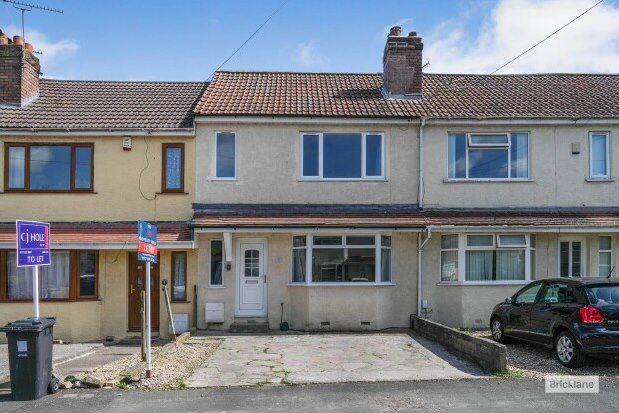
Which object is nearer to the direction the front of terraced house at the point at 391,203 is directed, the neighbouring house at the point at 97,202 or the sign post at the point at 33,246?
the sign post

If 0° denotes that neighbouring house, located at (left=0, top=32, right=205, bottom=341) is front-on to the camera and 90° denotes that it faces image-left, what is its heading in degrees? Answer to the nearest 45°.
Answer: approximately 0°

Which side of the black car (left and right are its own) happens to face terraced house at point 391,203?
front

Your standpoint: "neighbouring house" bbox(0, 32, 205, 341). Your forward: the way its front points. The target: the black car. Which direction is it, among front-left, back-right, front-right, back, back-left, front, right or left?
front-left

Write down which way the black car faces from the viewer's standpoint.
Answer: facing away from the viewer and to the left of the viewer

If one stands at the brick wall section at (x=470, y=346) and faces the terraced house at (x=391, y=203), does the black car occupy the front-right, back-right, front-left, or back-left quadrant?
back-right

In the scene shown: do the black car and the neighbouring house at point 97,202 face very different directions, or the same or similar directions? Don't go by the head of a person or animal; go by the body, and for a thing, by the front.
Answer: very different directions

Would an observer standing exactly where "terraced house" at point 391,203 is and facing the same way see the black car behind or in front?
in front

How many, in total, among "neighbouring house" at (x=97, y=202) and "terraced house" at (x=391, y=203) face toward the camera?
2
